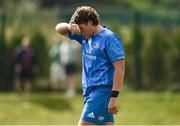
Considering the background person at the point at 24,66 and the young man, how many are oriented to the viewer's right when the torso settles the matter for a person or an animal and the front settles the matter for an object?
0

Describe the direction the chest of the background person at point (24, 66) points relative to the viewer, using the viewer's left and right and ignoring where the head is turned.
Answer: facing the viewer

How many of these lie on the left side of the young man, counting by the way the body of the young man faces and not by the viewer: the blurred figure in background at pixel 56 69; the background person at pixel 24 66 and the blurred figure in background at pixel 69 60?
0

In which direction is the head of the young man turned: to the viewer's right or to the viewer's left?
to the viewer's left

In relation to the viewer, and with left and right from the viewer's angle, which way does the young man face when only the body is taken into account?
facing the viewer and to the left of the viewer

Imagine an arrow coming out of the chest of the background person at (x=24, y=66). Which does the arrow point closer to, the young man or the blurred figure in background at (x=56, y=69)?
the young man

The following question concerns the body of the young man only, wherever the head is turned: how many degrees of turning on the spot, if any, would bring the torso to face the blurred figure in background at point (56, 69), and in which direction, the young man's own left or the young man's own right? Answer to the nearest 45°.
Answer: approximately 135° to the young man's own right

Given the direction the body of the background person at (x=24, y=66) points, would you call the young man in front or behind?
in front

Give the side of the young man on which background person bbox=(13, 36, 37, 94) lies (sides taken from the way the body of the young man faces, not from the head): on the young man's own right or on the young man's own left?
on the young man's own right

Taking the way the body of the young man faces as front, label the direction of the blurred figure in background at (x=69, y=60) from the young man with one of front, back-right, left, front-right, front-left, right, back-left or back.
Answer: back-right

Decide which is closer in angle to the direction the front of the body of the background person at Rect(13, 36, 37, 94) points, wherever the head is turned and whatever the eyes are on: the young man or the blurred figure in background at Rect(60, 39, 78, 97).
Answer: the young man
